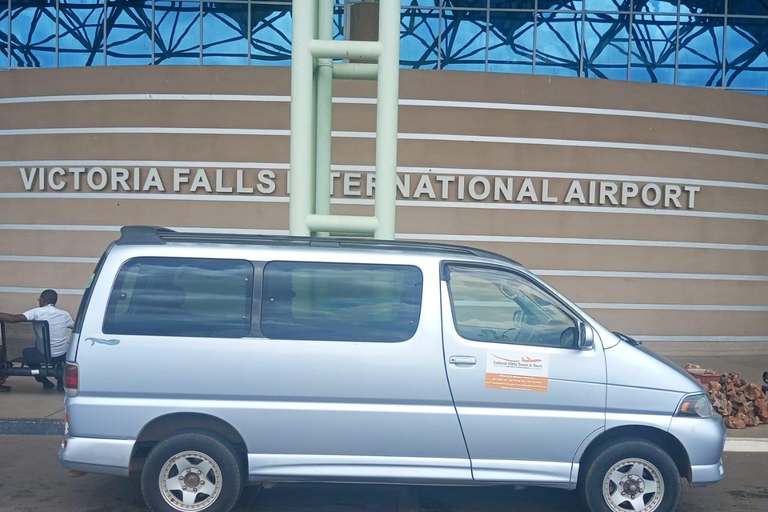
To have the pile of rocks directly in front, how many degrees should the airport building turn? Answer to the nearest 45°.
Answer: approximately 45° to its left

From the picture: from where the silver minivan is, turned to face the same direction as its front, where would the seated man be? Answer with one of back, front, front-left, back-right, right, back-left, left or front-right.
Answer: back-left

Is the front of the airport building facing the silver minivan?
yes

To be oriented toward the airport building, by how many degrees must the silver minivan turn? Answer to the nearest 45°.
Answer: approximately 90° to its left

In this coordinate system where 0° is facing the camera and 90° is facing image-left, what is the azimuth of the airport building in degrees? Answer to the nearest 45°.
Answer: approximately 0°

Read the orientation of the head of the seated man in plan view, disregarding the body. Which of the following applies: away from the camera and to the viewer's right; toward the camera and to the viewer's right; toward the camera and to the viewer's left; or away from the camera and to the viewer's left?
away from the camera and to the viewer's left

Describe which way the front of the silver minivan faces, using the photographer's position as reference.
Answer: facing to the right of the viewer

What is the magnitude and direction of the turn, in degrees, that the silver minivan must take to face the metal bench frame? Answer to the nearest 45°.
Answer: approximately 135° to its left

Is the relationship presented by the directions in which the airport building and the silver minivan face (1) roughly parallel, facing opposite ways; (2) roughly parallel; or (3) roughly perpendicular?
roughly perpendicular

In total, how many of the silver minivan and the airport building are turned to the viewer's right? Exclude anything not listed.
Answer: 1
